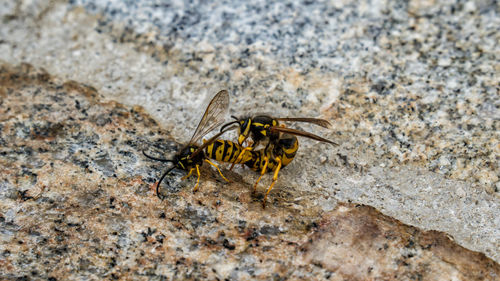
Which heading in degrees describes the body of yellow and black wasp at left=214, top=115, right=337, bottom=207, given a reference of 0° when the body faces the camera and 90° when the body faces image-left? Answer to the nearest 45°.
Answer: approximately 90°
